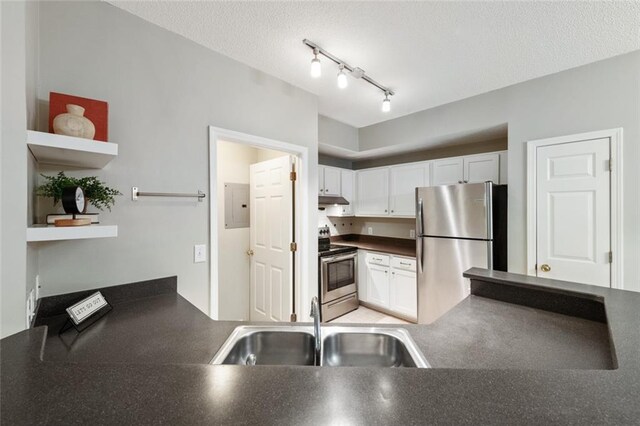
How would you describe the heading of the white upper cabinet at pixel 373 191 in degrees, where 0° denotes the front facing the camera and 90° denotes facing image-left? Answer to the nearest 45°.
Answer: approximately 45°

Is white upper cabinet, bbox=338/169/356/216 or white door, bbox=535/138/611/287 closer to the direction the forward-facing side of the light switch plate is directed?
the white door

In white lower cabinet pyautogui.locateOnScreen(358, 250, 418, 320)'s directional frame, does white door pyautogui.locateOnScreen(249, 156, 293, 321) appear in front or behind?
in front

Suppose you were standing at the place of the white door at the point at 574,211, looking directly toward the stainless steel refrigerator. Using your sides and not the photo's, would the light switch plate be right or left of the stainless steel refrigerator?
left

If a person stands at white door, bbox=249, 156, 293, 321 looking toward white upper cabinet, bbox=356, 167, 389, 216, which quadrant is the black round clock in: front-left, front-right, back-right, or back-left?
back-right

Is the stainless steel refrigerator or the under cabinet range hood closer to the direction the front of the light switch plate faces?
the stainless steel refrigerator

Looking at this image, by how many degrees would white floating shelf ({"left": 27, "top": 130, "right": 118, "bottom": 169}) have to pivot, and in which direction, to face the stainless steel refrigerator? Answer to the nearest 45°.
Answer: approximately 90° to its left
